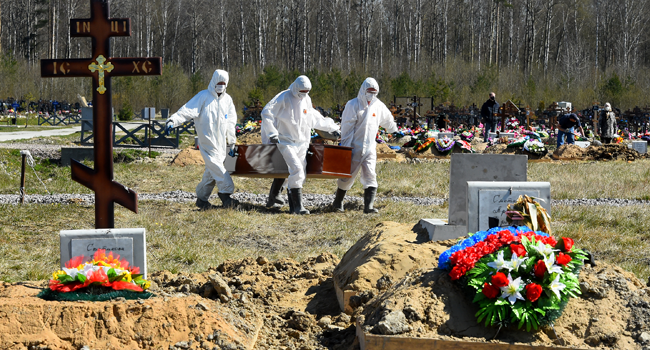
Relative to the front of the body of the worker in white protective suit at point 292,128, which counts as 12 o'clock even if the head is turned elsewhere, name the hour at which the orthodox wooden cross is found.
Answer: The orthodox wooden cross is roughly at 2 o'clock from the worker in white protective suit.

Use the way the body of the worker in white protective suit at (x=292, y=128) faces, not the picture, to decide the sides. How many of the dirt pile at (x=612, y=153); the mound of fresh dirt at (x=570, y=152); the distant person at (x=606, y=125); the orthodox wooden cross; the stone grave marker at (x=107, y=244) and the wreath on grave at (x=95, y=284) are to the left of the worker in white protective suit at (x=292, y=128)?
3

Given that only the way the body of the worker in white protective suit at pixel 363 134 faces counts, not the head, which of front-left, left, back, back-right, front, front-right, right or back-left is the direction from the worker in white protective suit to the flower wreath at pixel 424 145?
back-left

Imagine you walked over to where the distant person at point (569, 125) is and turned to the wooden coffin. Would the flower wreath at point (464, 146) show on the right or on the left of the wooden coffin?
right

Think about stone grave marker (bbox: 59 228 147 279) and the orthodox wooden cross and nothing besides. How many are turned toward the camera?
2

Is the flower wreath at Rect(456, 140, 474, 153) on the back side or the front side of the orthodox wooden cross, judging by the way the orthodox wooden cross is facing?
on the back side

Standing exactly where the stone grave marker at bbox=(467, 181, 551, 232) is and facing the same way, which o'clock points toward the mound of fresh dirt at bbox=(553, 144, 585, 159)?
The mound of fresh dirt is roughly at 6 o'clock from the stone grave marker.

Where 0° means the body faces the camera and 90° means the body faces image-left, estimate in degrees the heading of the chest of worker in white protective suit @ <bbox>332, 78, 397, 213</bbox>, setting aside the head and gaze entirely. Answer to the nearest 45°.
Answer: approximately 315°

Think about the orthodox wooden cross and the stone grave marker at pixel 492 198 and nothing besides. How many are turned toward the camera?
2

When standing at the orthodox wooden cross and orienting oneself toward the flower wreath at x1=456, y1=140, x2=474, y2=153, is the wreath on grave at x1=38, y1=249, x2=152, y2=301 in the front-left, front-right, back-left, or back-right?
back-right

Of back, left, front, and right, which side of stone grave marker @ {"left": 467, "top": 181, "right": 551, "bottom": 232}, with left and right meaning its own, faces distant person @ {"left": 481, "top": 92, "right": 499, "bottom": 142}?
back
